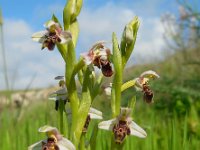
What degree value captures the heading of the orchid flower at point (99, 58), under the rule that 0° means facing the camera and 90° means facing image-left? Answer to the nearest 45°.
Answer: approximately 315°

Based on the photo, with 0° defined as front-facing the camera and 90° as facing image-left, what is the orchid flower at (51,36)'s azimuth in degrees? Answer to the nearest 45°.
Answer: approximately 45°

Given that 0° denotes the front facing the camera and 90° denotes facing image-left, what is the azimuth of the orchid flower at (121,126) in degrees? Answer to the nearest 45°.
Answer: approximately 0°
